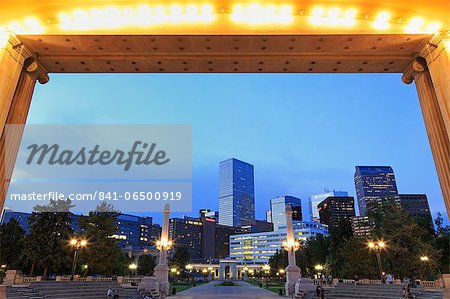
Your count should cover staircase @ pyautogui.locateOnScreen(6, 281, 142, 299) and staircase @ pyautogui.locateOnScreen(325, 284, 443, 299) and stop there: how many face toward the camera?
2

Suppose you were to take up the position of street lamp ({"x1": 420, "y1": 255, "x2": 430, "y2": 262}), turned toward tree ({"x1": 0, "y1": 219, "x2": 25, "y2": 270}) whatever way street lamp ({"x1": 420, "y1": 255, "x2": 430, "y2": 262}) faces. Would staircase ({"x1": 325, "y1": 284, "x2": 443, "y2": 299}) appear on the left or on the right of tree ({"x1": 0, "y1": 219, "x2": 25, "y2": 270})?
left

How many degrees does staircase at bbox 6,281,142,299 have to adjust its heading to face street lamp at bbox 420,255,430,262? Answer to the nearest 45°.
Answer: approximately 90° to its left

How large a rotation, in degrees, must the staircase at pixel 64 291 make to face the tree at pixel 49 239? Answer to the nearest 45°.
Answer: approximately 180°

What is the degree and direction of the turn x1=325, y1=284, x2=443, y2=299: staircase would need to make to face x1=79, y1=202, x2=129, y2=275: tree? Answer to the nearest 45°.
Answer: approximately 90° to its right

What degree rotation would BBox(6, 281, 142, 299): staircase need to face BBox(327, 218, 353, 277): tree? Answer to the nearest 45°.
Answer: approximately 90° to its left

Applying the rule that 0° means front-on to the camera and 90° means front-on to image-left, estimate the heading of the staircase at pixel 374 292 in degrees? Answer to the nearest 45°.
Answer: approximately 0°

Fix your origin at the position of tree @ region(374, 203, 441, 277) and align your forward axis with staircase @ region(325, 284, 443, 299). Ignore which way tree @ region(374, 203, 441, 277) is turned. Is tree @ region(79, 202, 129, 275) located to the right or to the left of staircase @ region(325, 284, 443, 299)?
right
